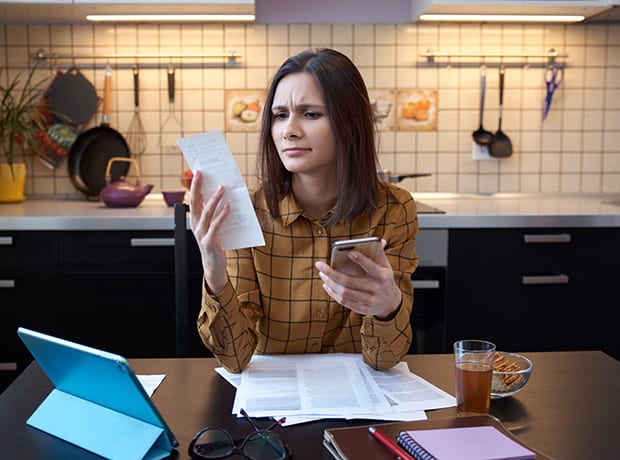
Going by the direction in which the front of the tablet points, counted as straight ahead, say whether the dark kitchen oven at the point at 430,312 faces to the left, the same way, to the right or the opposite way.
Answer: the opposite way

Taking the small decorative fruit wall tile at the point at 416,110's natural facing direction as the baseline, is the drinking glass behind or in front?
in front

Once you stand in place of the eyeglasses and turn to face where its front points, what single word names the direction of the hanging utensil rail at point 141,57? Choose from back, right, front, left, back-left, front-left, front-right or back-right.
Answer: back

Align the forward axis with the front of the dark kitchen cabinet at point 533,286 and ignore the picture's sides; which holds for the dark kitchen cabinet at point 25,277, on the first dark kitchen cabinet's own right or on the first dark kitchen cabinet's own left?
on the first dark kitchen cabinet's own right

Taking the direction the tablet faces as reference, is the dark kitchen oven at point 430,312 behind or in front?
in front

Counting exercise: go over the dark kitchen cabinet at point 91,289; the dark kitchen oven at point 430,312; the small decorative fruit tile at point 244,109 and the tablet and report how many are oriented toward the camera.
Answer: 3

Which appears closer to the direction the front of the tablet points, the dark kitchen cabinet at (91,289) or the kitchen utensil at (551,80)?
the kitchen utensil

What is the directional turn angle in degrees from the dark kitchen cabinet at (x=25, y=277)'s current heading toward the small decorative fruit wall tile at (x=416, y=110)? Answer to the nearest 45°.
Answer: approximately 90° to its left

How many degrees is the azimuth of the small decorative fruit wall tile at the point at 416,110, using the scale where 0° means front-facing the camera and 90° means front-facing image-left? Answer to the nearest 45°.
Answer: approximately 0°
